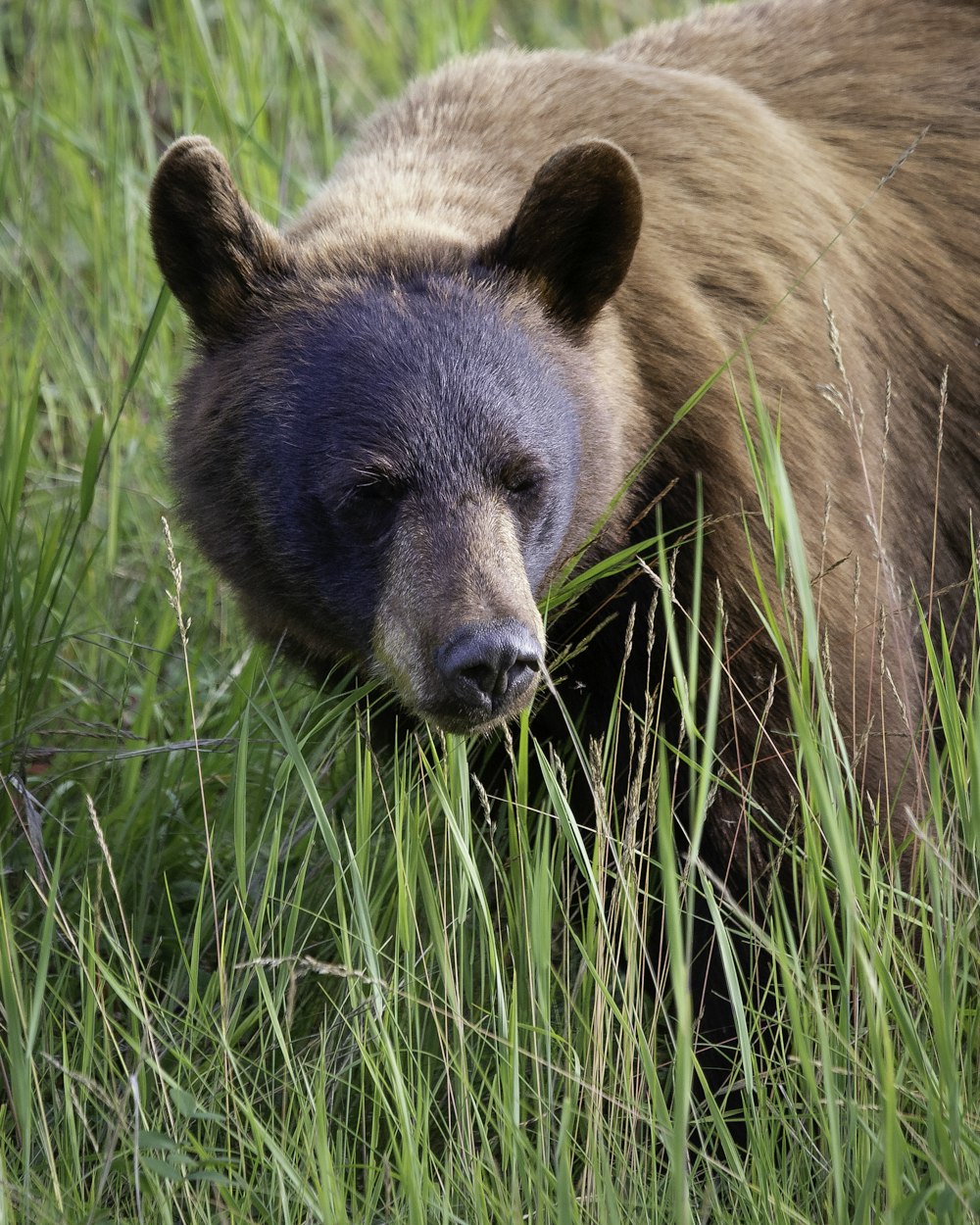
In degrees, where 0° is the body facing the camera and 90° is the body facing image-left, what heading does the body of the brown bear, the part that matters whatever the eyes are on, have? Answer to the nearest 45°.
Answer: approximately 45°
